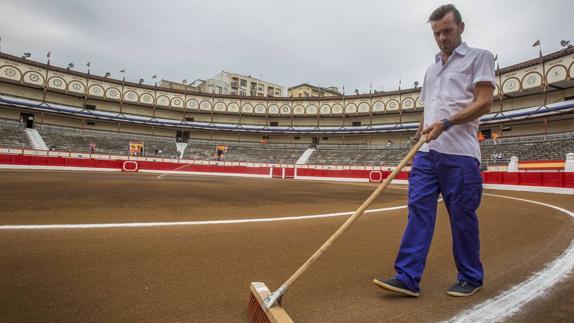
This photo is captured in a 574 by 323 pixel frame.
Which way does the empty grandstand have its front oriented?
toward the camera

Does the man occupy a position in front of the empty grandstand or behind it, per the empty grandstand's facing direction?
in front

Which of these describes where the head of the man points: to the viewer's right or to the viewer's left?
to the viewer's left

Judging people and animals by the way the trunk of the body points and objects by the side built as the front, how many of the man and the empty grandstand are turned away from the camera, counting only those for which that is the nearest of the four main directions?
0

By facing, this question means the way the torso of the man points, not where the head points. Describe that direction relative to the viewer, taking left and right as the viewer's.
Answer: facing the viewer and to the left of the viewer

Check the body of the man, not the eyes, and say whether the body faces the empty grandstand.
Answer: no
